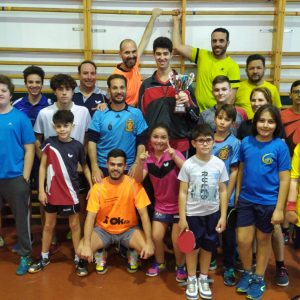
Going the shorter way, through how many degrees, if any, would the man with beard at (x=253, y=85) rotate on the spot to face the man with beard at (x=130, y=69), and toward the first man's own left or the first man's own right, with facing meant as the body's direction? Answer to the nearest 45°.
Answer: approximately 90° to the first man's own right

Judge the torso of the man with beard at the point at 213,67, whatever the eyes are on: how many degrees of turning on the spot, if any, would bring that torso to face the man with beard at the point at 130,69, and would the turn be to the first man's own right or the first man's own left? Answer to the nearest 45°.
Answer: approximately 45° to the first man's own right

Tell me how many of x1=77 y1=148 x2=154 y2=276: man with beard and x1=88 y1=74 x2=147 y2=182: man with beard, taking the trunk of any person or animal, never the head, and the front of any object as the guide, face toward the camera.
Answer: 2

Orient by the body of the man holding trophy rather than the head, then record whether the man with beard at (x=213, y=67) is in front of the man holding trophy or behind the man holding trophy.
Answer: behind

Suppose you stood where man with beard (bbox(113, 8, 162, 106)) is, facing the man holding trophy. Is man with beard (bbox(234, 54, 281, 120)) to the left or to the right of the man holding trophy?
left
